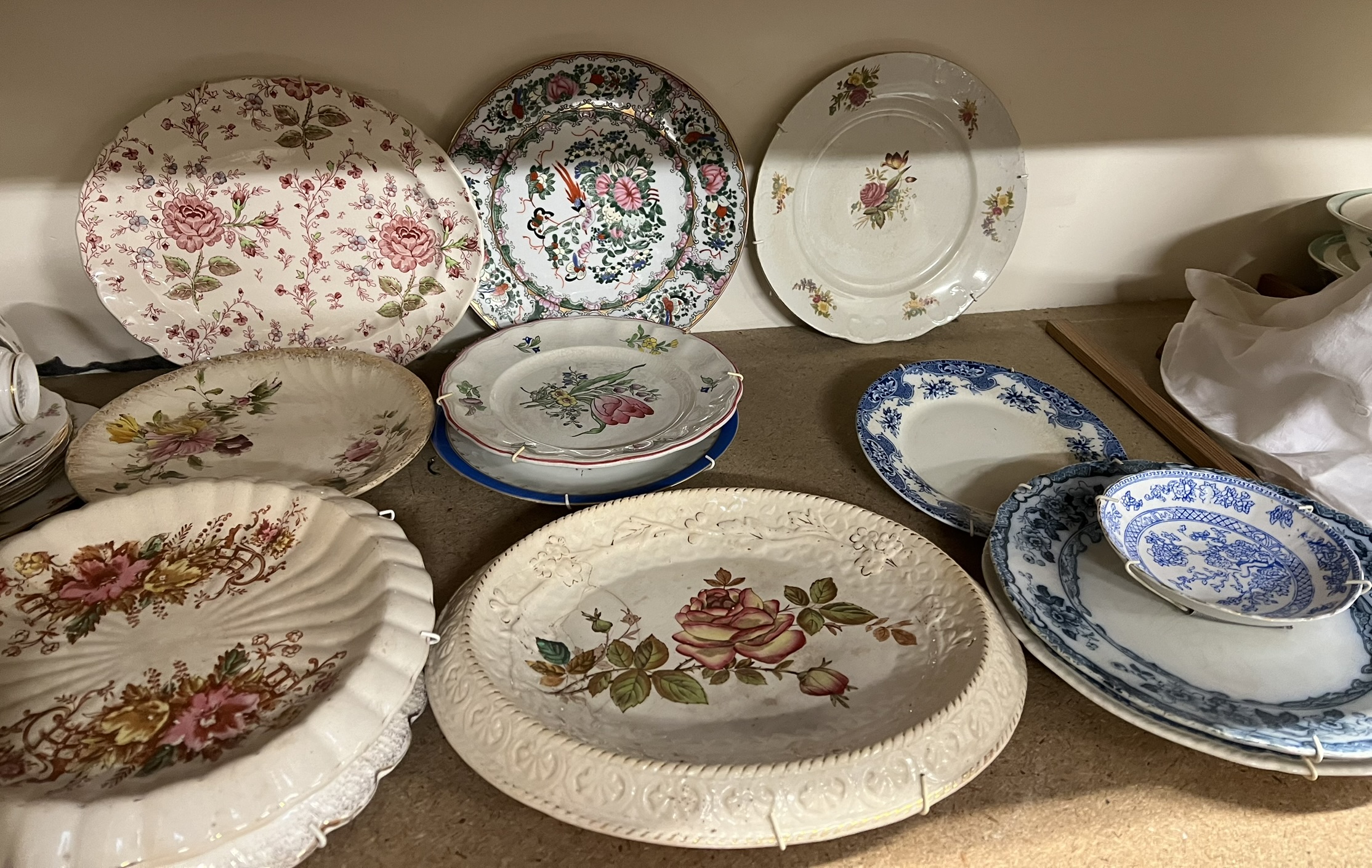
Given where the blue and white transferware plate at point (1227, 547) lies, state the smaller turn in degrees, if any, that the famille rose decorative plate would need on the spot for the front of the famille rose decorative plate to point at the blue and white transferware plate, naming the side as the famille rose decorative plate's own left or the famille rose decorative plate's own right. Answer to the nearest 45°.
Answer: approximately 45° to the famille rose decorative plate's own left

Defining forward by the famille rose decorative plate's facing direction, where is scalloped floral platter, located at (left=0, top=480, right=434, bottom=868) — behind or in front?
in front

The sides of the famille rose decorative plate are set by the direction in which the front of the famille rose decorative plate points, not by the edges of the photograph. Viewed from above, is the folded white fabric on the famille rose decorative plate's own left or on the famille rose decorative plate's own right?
on the famille rose decorative plate's own left

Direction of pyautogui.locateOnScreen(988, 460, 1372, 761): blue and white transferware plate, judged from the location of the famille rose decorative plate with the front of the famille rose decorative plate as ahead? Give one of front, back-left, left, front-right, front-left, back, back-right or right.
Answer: front-left

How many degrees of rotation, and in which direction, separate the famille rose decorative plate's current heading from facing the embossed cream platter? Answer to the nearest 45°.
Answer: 0° — it already faces it

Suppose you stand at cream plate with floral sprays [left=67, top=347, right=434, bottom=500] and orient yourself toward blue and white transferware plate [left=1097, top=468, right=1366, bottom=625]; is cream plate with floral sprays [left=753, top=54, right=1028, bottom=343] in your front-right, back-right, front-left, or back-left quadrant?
front-left

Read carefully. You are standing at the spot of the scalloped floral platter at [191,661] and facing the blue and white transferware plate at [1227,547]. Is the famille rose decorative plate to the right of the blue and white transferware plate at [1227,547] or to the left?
left

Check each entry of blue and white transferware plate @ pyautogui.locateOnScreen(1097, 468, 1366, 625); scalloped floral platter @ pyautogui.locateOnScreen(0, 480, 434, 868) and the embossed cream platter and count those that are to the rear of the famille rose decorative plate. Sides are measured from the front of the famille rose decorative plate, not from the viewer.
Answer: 0

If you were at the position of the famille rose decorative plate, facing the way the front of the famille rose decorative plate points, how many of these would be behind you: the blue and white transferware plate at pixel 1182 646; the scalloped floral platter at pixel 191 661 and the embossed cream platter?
0

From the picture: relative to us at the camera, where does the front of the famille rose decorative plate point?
facing the viewer
